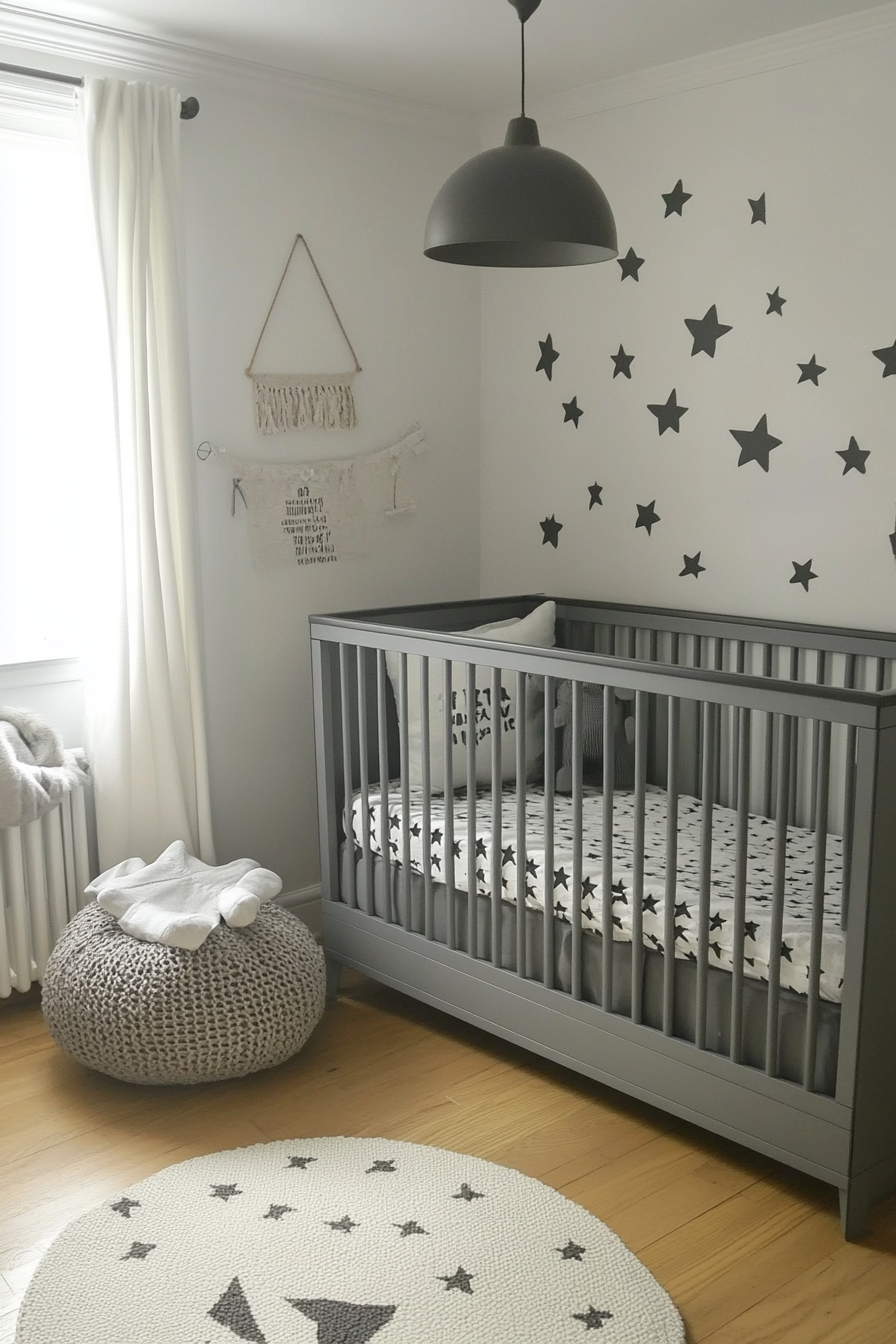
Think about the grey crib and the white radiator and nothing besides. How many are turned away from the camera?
0

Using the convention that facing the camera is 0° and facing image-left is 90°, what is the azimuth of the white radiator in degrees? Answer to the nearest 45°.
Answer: approximately 315°

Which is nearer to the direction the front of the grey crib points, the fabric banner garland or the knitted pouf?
the knitted pouf

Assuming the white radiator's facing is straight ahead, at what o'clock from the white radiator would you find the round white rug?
The round white rug is roughly at 1 o'clock from the white radiator.

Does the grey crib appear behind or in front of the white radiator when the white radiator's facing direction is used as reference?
in front

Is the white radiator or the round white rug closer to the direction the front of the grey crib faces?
the round white rug

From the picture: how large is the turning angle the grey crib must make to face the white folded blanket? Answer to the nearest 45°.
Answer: approximately 45° to its right

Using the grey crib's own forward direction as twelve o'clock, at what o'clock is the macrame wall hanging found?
The macrame wall hanging is roughly at 3 o'clock from the grey crib.
